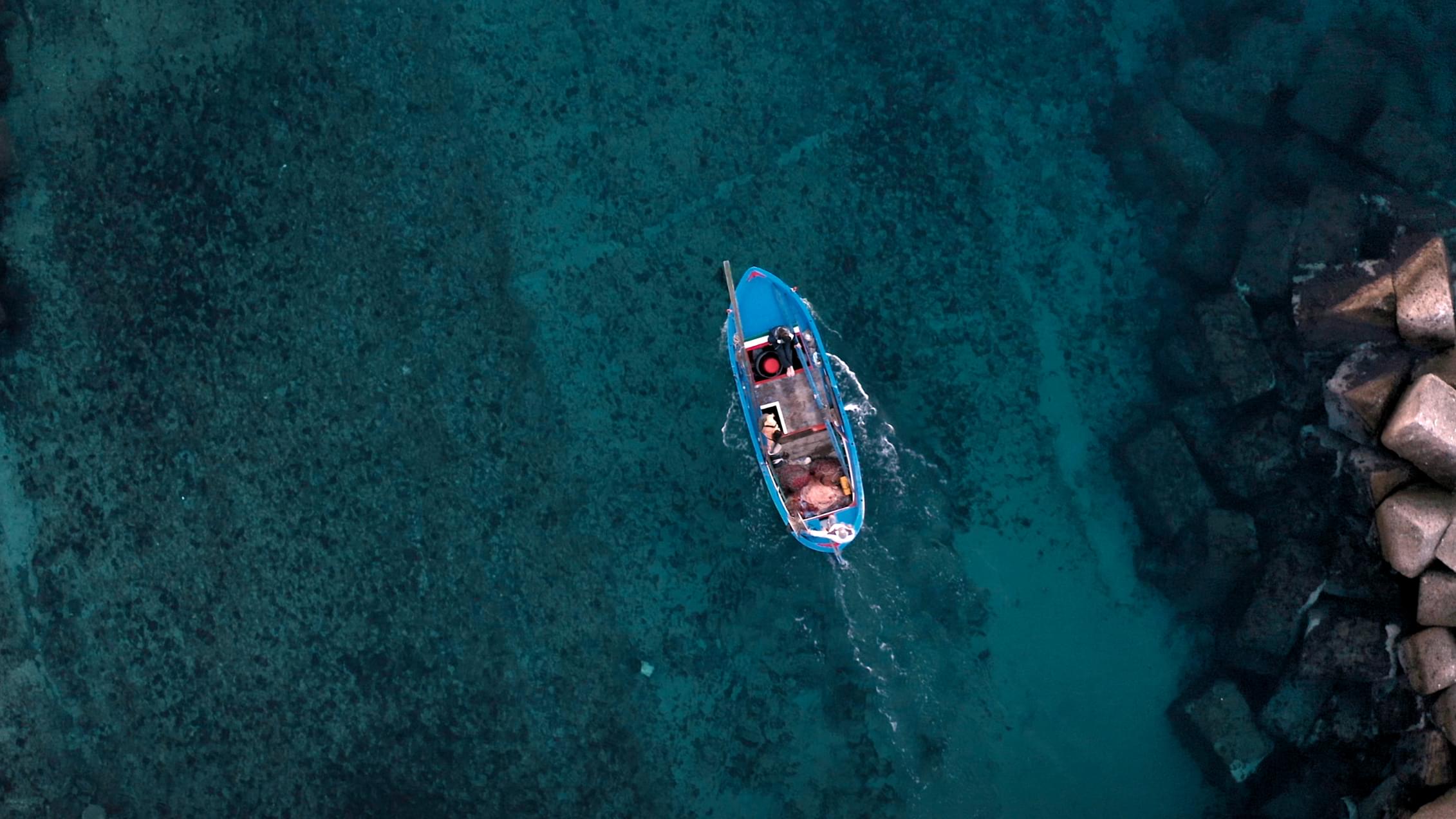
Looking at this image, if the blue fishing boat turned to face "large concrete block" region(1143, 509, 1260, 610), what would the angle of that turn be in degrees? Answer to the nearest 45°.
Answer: approximately 90° to its right

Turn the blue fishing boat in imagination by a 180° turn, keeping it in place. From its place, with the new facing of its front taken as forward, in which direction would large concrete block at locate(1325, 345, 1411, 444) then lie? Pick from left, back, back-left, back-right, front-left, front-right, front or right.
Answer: left

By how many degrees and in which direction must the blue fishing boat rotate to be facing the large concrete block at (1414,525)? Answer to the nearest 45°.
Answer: approximately 90° to its right

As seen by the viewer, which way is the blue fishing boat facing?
away from the camera

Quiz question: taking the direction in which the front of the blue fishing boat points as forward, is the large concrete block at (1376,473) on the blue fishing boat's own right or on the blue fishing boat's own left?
on the blue fishing boat's own right

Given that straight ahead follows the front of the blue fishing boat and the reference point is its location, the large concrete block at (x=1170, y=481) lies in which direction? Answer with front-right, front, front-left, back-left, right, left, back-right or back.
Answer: right

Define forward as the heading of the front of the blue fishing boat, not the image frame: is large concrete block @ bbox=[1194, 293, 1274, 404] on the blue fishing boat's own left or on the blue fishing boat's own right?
on the blue fishing boat's own right

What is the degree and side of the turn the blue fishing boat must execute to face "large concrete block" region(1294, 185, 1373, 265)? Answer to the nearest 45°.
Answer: approximately 90° to its right

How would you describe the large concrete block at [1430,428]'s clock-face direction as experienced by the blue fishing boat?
The large concrete block is roughly at 3 o'clock from the blue fishing boat.

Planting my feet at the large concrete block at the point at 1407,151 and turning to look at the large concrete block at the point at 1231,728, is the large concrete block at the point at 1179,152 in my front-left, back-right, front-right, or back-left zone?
front-right

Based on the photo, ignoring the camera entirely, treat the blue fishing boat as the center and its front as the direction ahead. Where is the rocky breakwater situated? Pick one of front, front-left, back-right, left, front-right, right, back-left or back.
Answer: right

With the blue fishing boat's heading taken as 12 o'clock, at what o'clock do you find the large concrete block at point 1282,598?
The large concrete block is roughly at 3 o'clock from the blue fishing boat.

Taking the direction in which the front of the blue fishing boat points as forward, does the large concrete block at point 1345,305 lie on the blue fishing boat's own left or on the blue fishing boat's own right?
on the blue fishing boat's own right

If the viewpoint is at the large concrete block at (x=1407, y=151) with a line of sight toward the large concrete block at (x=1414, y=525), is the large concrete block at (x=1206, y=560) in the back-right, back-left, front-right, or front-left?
front-right

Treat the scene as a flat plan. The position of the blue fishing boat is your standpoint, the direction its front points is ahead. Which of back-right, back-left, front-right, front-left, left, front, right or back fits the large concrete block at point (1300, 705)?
right

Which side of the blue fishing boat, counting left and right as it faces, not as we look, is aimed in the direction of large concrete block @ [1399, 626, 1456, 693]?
right
